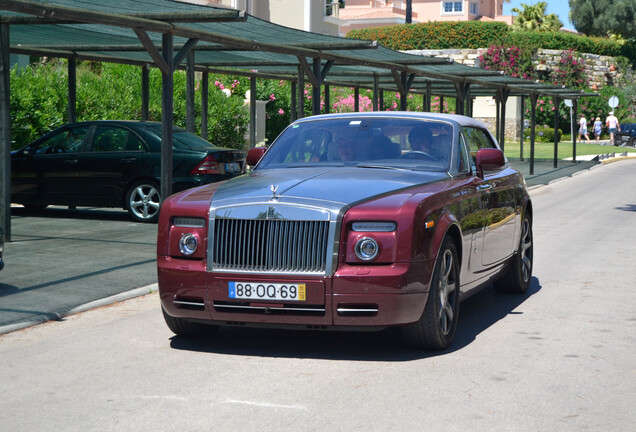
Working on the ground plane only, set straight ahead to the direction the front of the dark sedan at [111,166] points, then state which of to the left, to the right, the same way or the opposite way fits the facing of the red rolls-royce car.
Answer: to the left

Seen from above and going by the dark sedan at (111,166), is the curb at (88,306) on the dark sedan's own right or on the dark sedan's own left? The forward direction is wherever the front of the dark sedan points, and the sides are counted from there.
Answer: on the dark sedan's own left

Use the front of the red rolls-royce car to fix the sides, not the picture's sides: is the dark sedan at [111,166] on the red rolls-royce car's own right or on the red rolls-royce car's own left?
on the red rolls-royce car's own right

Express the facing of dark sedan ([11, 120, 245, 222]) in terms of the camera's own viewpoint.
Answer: facing away from the viewer and to the left of the viewer

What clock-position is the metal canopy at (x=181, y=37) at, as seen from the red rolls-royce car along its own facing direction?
The metal canopy is roughly at 4 o'clock from the red rolls-royce car.

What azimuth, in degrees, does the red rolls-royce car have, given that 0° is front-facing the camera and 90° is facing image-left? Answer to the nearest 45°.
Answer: approximately 45°

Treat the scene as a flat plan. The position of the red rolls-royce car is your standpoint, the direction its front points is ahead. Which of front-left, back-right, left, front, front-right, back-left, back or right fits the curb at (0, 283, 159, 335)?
right
